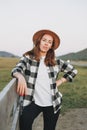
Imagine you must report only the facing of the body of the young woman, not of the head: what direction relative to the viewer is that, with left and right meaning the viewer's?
facing the viewer
